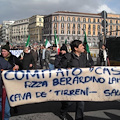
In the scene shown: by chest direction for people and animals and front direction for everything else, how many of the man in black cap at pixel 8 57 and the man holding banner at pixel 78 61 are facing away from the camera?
0

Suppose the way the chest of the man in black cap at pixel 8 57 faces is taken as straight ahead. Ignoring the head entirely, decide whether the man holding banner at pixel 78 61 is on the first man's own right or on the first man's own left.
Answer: on the first man's own left

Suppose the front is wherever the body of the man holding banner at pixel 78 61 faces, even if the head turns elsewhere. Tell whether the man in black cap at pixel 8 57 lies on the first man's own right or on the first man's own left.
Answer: on the first man's own right
